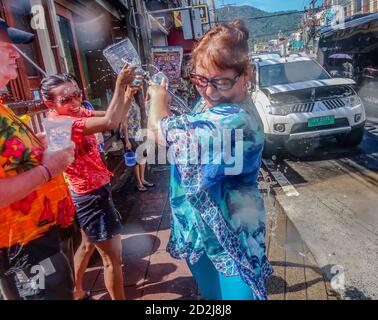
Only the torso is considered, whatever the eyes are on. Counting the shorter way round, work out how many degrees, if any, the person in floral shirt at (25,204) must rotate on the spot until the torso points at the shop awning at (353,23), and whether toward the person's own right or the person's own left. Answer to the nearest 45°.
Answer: approximately 45° to the person's own left

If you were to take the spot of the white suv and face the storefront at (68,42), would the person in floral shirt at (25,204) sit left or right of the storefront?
left

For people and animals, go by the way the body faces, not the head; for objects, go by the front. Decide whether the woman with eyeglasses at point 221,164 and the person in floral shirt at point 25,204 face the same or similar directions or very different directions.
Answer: very different directions

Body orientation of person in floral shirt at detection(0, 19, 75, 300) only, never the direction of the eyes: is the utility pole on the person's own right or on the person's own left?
on the person's own left

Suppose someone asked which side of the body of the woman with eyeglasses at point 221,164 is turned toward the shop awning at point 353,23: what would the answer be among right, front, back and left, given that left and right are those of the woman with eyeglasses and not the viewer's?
back

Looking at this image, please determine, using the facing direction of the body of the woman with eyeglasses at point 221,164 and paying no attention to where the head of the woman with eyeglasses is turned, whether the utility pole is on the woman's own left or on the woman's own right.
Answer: on the woman's own right

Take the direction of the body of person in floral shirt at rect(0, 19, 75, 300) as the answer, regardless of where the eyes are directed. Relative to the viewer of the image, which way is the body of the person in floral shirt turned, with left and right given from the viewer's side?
facing to the right of the viewer

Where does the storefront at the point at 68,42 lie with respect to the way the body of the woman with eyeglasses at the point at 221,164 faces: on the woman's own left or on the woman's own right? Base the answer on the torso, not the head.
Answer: on the woman's own right

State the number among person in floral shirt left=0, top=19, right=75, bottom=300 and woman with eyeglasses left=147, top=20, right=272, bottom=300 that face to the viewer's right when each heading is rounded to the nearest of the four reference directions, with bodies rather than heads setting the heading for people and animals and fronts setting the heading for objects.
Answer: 1

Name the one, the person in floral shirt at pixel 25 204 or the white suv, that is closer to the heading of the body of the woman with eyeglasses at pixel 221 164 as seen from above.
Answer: the person in floral shirt

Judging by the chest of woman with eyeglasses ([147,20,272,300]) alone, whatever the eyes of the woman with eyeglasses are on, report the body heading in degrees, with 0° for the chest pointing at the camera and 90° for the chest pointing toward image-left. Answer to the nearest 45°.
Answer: approximately 45°

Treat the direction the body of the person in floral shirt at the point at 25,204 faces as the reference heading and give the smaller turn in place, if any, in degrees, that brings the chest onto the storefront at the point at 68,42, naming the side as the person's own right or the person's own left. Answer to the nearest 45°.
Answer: approximately 90° to the person's own left

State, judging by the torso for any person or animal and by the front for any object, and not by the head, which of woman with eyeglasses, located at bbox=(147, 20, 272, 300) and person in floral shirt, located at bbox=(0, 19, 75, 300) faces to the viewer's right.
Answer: the person in floral shirt
